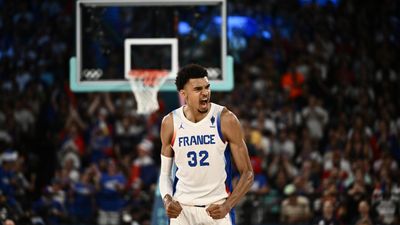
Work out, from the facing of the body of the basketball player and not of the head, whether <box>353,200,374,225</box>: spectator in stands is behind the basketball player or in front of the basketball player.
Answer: behind

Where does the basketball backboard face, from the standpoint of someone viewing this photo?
facing the viewer

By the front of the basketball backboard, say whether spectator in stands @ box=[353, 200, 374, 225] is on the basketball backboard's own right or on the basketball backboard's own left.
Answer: on the basketball backboard's own left

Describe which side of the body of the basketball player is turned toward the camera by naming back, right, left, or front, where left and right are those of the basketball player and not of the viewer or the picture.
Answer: front

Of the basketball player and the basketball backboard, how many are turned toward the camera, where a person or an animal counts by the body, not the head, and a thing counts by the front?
2

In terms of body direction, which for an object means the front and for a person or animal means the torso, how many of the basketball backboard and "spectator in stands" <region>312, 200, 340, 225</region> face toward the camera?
2

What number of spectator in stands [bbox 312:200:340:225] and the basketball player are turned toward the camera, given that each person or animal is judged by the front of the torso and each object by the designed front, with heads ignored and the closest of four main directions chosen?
2

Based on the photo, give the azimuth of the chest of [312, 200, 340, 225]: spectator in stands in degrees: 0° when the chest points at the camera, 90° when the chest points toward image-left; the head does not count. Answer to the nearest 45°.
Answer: approximately 0°
